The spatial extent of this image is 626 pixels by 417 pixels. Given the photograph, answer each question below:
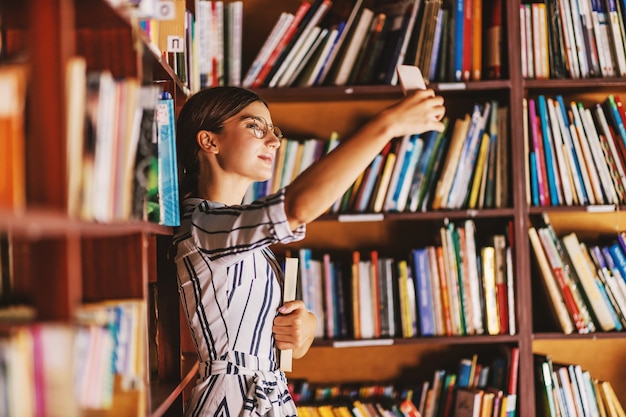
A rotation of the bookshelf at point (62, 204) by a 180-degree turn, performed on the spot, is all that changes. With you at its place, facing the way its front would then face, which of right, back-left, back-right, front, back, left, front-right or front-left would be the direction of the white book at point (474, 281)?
right

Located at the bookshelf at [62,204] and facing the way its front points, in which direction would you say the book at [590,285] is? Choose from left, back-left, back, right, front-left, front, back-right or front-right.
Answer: left

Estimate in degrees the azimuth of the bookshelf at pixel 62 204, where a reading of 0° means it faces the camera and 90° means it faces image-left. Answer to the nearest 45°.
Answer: approximately 315°

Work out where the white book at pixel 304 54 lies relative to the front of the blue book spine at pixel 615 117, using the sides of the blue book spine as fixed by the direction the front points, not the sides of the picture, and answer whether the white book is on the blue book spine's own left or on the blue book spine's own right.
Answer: on the blue book spine's own right

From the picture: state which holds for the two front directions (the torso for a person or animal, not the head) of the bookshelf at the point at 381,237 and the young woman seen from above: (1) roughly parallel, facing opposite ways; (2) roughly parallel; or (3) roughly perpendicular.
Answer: roughly perpendicular

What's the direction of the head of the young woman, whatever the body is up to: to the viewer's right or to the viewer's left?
to the viewer's right

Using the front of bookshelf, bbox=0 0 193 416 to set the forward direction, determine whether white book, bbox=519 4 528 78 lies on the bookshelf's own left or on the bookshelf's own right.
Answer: on the bookshelf's own left

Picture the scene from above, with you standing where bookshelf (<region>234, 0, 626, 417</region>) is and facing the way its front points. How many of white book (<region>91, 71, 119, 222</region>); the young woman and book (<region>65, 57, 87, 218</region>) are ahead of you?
3

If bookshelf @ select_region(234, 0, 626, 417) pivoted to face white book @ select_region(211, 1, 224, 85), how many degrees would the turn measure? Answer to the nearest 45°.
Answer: approximately 45° to its right

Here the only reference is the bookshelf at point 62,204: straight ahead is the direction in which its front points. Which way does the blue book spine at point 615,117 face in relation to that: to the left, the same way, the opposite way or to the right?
to the right
